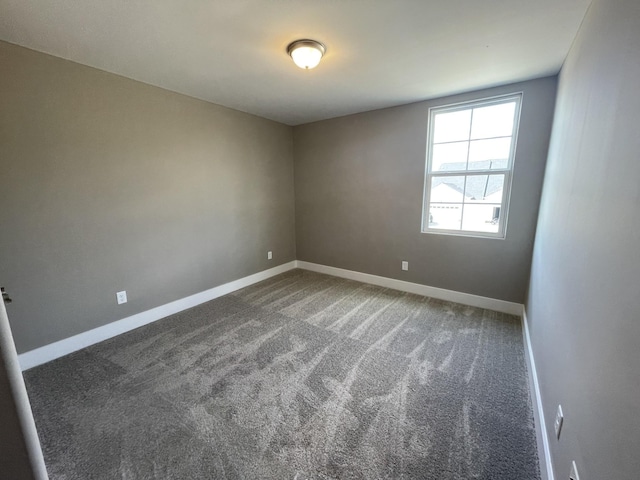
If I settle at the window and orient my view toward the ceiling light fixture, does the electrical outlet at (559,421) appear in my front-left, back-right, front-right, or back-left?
front-left

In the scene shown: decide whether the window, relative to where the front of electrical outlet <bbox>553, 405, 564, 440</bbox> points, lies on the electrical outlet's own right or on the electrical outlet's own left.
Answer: on the electrical outlet's own right

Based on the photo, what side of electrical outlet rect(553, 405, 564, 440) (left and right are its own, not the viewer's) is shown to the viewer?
left
